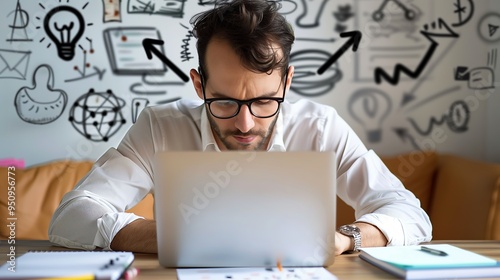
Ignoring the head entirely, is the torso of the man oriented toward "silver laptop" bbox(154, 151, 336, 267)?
yes

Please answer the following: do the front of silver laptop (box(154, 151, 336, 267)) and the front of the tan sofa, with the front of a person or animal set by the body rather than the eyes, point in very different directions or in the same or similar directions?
very different directions

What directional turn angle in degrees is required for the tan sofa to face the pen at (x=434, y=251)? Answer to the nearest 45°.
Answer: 0° — it already faces it

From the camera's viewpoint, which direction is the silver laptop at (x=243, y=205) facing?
away from the camera

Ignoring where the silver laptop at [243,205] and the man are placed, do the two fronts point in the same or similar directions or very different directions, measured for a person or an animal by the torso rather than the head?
very different directions

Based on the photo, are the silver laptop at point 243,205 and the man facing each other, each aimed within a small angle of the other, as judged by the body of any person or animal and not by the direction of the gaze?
yes

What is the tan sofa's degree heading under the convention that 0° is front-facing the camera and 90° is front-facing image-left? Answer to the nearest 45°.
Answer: approximately 0°
